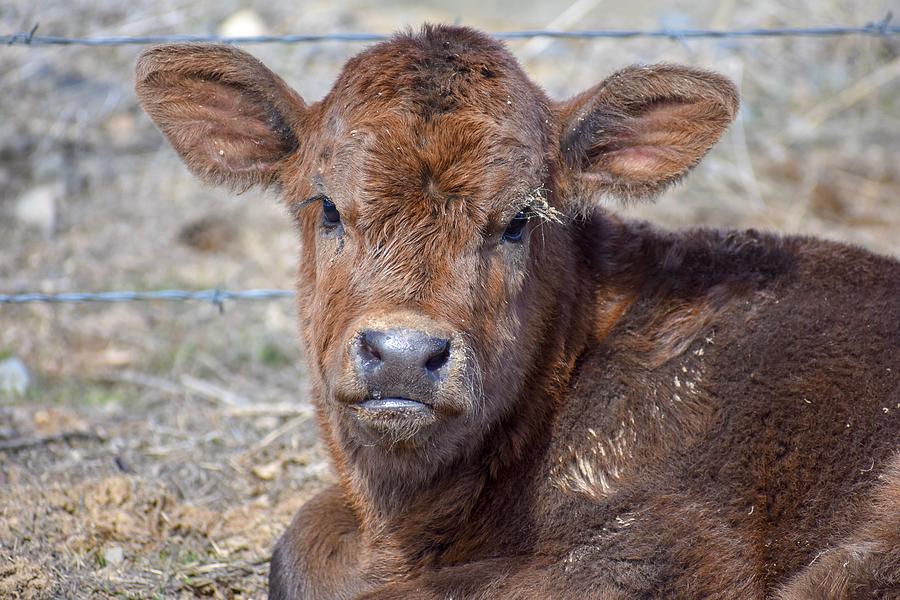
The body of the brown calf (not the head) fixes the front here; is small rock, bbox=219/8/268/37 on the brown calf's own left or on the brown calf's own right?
on the brown calf's own right

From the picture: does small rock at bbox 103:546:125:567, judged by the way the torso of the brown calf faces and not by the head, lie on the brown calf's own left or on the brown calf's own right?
on the brown calf's own right

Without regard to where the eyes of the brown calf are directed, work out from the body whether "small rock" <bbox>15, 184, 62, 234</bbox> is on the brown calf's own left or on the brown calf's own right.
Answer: on the brown calf's own right

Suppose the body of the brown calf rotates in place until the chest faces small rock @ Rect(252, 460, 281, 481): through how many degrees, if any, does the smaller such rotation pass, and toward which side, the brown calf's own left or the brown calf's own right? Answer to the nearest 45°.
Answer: approximately 90° to the brown calf's own right

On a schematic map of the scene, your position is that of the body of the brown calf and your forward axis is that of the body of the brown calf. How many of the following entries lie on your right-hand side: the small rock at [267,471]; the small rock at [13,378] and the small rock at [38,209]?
3

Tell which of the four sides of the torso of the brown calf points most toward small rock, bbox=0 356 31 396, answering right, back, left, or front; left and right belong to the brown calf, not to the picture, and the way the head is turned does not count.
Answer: right

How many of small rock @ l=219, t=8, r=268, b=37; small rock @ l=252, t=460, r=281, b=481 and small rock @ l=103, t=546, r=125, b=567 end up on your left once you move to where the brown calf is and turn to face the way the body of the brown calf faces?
0

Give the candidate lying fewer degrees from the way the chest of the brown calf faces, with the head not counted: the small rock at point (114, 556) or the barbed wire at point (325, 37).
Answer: the small rock

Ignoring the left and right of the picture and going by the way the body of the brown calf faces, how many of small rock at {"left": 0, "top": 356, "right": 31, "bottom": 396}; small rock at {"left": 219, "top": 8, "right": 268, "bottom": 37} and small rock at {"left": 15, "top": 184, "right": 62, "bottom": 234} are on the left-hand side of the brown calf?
0

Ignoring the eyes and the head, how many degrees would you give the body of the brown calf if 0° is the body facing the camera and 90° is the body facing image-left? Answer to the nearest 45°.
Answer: approximately 45°

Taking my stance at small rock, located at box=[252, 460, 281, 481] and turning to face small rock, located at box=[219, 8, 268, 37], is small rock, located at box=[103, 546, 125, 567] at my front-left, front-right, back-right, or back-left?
back-left
